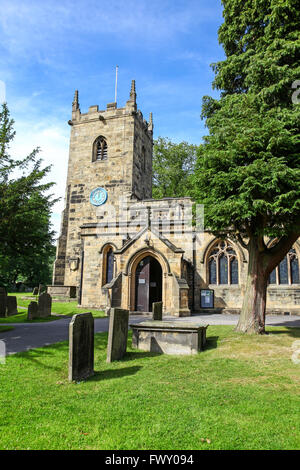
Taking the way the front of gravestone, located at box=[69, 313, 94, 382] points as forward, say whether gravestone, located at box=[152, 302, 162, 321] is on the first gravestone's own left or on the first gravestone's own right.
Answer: on the first gravestone's own left

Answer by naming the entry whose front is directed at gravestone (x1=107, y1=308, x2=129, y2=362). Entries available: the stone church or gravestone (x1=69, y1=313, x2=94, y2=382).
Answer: the stone church

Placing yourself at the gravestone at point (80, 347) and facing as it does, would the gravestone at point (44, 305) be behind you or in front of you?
behind

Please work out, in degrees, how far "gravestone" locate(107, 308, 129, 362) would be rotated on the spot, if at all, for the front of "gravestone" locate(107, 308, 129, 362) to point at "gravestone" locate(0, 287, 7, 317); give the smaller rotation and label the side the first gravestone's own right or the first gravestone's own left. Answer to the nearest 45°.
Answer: approximately 180°

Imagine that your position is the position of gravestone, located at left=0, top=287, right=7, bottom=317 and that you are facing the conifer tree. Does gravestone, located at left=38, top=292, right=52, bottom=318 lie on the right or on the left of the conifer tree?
left

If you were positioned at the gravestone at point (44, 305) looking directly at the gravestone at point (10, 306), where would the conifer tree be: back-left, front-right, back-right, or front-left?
back-left

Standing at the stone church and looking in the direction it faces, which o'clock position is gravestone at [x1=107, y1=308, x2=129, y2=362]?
The gravestone is roughly at 12 o'clock from the stone church.

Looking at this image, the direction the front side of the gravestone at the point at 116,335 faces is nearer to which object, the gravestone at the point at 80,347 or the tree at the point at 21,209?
the gravestone

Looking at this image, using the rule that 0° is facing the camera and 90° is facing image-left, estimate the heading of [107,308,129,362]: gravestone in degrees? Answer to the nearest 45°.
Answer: approximately 315°

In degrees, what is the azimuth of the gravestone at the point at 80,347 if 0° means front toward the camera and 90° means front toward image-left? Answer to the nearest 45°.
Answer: approximately 315°

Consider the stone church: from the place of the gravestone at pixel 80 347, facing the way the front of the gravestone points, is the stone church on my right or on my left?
on my left

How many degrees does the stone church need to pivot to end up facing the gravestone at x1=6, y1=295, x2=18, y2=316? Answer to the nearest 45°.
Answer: approximately 45° to its right

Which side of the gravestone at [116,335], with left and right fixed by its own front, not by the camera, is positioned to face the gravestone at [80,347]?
right
